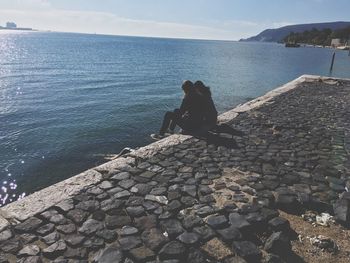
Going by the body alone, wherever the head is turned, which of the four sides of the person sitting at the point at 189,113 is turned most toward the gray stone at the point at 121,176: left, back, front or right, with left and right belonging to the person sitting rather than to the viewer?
left

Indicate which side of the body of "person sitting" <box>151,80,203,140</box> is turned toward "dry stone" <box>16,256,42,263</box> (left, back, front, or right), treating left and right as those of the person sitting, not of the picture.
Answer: left

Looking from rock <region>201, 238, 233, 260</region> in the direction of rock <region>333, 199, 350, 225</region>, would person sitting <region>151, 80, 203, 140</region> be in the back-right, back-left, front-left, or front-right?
front-left

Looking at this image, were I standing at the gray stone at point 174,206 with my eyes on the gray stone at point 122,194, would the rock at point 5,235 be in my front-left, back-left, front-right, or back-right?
front-left

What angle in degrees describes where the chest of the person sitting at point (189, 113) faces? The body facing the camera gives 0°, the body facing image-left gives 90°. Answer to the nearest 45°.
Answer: approximately 90°

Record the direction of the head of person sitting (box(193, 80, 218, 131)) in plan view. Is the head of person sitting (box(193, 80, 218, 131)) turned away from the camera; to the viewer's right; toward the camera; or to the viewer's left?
away from the camera

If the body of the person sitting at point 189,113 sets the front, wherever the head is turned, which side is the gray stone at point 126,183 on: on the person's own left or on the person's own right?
on the person's own left

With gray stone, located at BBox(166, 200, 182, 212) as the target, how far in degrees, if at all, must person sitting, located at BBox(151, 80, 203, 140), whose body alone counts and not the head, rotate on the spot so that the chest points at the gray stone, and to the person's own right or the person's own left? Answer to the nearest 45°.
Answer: approximately 90° to the person's own left
